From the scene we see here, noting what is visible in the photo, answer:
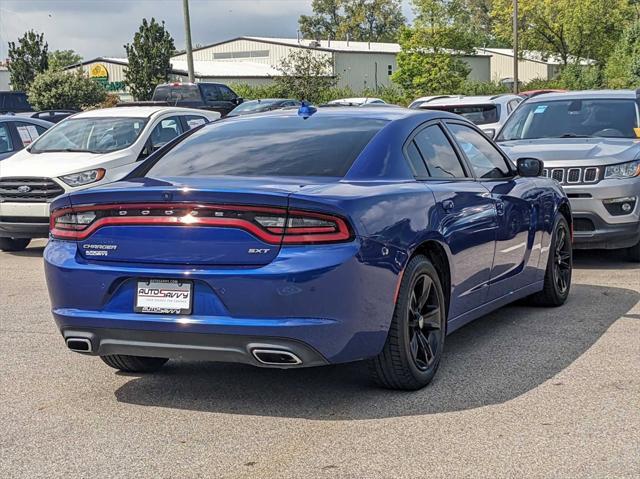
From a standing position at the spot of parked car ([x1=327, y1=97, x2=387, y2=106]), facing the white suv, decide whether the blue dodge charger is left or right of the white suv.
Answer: left

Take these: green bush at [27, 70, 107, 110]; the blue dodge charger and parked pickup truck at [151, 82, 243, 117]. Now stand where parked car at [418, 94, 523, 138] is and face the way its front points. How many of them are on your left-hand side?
2

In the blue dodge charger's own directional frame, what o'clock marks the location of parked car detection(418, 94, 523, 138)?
The parked car is roughly at 11 o'clock from the blue dodge charger.

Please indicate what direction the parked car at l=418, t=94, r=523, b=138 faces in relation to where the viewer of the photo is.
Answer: facing away from the viewer and to the right of the viewer

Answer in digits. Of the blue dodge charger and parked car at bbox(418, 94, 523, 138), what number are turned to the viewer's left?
0

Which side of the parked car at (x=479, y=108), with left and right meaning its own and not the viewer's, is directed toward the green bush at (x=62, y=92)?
left

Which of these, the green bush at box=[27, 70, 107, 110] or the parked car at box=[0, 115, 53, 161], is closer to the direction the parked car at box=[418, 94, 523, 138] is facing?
the green bush

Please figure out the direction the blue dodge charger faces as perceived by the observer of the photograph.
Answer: facing away from the viewer and to the right of the viewer

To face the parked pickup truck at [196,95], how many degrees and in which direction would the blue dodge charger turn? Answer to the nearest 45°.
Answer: approximately 45° to its left

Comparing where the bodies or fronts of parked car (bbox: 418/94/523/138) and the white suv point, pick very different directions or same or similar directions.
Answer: very different directions

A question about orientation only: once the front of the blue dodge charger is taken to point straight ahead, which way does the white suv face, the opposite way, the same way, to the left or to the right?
the opposite way

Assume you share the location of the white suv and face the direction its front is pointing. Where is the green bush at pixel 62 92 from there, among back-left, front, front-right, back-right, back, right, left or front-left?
back-right

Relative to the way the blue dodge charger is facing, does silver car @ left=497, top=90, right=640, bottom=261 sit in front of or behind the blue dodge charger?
in front
